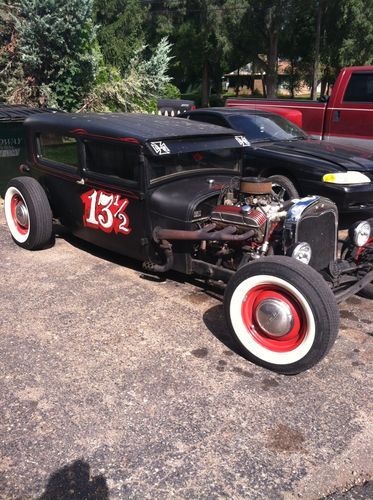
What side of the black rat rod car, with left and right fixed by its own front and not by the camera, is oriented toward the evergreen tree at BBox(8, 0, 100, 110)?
back

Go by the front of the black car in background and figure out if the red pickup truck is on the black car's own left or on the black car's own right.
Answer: on the black car's own left

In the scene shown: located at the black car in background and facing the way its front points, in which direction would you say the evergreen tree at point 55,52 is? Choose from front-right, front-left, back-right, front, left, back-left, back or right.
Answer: back

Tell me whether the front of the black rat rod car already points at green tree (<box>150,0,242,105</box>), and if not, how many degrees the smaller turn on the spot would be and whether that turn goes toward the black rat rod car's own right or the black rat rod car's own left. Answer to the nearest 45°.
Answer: approximately 135° to the black rat rod car's own left

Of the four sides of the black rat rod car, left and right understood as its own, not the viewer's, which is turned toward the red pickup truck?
left

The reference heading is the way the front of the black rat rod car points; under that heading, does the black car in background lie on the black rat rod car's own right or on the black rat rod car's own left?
on the black rat rod car's own left

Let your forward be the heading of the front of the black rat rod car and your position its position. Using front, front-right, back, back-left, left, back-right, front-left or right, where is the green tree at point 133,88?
back-left

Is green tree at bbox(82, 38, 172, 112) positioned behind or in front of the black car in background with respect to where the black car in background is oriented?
behind

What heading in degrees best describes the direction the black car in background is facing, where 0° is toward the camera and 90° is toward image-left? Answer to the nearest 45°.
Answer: approximately 315°

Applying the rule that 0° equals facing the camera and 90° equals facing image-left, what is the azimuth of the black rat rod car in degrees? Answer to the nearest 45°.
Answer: approximately 315°
